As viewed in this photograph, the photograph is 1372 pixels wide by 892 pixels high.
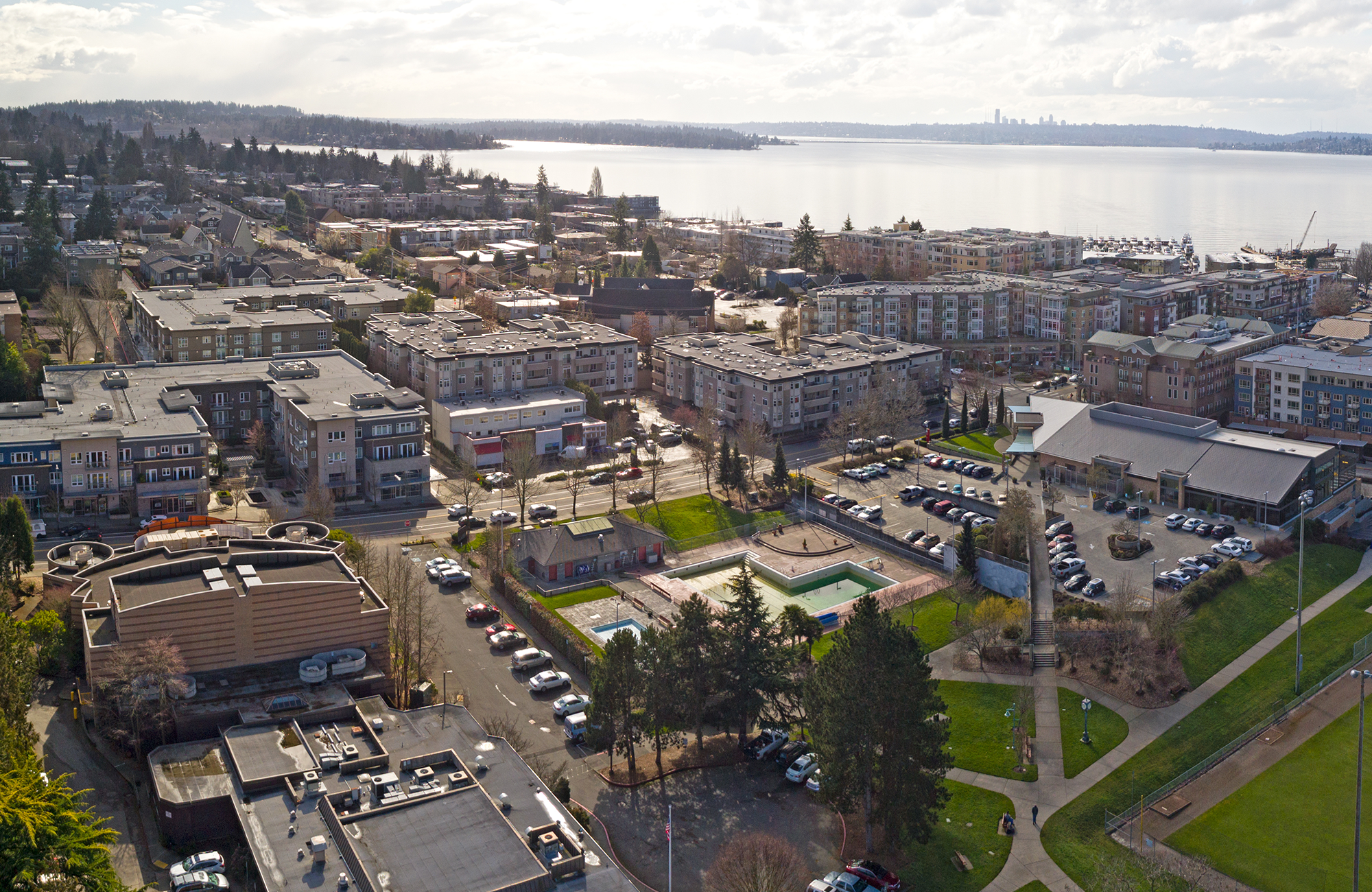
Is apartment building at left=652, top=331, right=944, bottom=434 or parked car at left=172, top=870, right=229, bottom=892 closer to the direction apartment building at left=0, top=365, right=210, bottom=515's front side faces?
the parked car

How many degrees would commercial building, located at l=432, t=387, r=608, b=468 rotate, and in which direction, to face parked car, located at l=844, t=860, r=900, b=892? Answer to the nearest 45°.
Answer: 0° — it already faces it

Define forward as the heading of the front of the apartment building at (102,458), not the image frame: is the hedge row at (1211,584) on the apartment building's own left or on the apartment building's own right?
on the apartment building's own left

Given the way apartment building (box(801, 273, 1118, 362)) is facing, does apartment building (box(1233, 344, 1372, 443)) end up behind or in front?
in front

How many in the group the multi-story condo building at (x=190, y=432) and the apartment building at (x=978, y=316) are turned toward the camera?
2

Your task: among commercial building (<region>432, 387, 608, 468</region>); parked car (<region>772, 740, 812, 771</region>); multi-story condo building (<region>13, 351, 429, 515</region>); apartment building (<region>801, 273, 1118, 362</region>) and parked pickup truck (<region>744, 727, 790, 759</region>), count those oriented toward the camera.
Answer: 3

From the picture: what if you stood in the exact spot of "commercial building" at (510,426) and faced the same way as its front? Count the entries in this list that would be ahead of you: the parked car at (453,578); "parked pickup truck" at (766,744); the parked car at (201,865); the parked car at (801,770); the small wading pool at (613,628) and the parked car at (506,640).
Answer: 6
